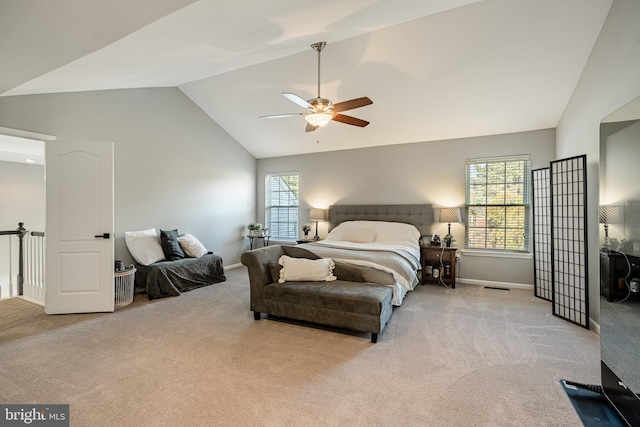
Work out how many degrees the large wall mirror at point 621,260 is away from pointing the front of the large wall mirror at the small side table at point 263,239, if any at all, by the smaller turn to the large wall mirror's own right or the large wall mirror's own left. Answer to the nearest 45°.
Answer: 0° — it already faces it

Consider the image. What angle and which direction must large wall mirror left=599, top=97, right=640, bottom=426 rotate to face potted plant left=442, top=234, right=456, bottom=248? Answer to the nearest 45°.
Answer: approximately 45° to its right

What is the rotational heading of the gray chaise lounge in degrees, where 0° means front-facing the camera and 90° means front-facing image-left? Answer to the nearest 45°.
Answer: approximately 45°

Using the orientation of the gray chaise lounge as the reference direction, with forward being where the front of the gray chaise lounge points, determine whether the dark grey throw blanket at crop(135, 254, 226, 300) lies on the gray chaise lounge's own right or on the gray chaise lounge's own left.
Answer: on the gray chaise lounge's own right

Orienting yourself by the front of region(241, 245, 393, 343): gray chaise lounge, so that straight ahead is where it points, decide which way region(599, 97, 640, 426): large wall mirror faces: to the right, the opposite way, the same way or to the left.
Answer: to the right

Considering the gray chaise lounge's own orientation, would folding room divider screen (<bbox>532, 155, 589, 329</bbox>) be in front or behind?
behind

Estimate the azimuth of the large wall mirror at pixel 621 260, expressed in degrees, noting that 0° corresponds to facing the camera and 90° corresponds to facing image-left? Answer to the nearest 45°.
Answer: approximately 90°

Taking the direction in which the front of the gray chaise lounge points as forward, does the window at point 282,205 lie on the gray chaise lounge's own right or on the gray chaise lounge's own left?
on the gray chaise lounge's own right
